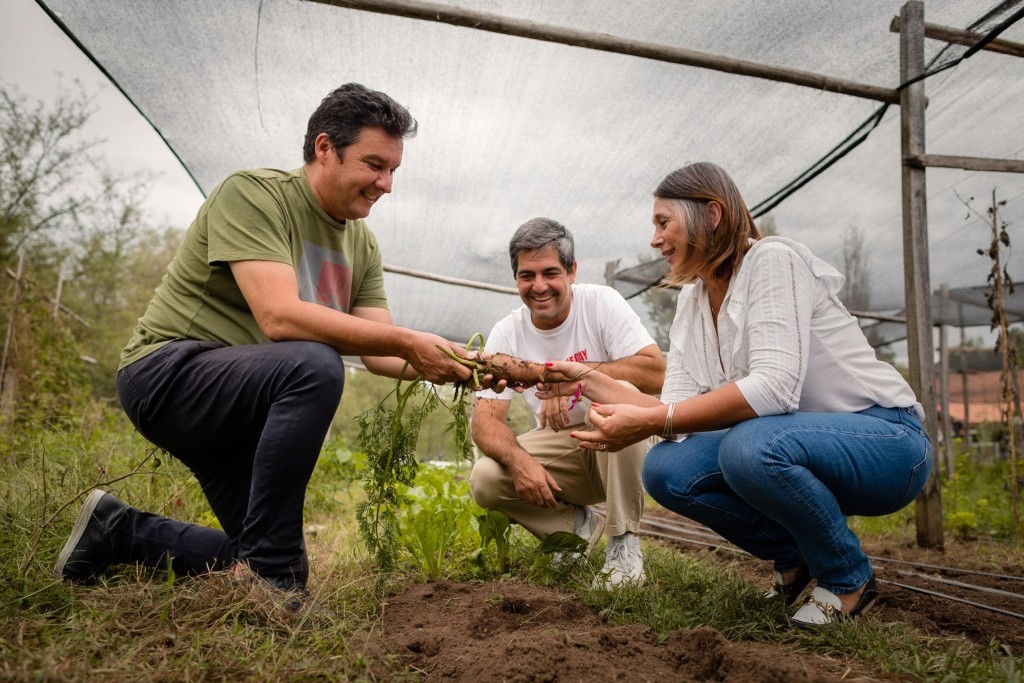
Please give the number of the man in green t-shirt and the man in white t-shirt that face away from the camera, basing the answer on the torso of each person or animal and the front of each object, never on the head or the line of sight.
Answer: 0

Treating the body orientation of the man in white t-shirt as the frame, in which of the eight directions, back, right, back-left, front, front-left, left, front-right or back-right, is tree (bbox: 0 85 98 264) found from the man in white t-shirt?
back-right

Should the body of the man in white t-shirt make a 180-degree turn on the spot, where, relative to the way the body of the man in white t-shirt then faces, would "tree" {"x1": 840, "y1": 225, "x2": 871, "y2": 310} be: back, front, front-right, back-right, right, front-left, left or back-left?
front-right

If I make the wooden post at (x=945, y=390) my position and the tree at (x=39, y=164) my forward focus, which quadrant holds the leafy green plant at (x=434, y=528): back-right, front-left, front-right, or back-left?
front-left

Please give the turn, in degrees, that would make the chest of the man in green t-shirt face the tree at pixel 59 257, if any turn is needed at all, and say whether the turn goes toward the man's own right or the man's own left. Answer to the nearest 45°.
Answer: approximately 135° to the man's own left

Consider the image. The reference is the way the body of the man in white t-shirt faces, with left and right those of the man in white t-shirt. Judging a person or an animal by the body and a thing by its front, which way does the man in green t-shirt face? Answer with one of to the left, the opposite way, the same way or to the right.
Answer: to the left

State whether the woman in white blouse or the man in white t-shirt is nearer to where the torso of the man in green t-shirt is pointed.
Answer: the woman in white blouse

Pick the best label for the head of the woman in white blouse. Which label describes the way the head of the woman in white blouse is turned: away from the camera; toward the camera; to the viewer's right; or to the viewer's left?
to the viewer's left

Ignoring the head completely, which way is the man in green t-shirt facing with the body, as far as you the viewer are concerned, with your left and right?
facing the viewer and to the right of the viewer

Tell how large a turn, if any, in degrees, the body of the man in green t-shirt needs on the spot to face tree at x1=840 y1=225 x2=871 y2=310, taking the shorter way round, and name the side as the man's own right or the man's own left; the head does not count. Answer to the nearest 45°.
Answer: approximately 90° to the man's own left

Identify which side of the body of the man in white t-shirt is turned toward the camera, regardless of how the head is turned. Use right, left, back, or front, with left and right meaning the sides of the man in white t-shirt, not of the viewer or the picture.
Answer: front

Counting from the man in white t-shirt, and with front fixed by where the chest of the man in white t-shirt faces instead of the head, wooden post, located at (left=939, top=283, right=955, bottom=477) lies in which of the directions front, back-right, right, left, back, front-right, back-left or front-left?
back-left

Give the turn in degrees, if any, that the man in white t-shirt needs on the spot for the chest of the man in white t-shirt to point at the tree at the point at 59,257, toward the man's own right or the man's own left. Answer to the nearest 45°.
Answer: approximately 135° to the man's own right

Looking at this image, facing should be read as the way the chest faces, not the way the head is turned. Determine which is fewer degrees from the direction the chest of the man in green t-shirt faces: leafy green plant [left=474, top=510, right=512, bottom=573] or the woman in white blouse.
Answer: the woman in white blouse
